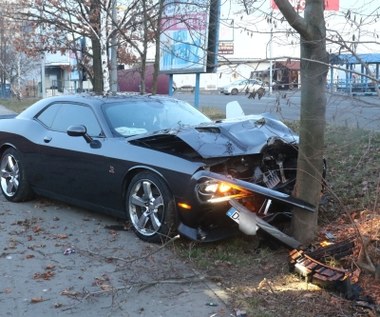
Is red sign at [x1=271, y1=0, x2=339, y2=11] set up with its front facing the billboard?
no

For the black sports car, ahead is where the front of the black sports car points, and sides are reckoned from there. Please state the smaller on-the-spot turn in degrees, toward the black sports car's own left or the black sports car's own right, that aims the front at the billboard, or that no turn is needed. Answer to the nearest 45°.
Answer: approximately 135° to the black sports car's own left

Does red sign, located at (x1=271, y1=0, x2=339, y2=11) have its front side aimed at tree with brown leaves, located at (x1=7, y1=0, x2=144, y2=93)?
no

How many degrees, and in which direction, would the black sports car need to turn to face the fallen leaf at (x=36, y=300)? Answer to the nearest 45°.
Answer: approximately 90° to its right

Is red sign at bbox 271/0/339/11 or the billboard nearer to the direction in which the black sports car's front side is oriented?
the red sign

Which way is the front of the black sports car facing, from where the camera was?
facing the viewer and to the right of the viewer

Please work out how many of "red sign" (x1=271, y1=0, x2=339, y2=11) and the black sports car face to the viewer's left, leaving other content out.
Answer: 0

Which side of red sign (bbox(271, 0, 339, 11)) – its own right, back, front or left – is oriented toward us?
front

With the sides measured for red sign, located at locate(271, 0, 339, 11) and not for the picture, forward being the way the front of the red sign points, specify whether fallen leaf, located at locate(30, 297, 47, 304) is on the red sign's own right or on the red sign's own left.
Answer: on the red sign's own right
